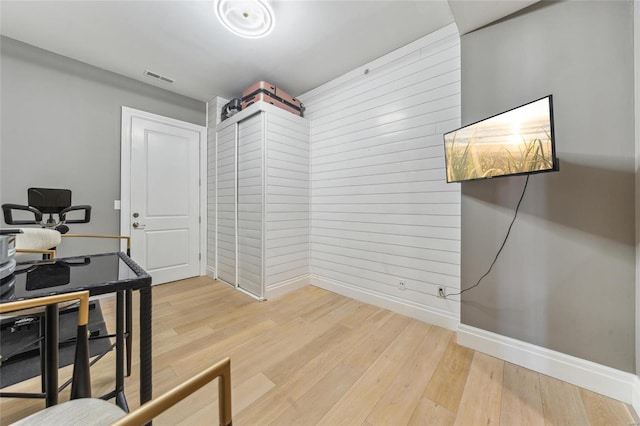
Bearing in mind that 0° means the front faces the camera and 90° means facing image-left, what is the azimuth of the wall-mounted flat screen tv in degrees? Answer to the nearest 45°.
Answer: approximately 45°
